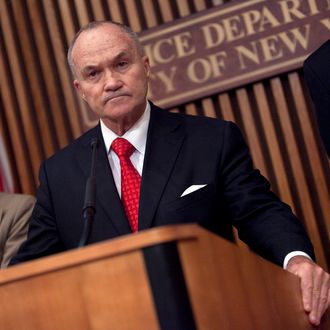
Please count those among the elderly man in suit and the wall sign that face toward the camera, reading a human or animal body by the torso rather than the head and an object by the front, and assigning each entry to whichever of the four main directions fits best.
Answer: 2

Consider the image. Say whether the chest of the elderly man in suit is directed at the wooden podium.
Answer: yes

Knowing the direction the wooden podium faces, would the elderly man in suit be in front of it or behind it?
behind

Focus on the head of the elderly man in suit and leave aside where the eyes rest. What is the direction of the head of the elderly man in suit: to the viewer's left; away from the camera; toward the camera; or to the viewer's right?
toward the camera

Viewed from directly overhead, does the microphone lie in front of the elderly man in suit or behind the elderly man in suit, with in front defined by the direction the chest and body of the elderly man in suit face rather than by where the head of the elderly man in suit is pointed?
in front

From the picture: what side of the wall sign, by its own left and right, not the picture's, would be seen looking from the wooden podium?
front

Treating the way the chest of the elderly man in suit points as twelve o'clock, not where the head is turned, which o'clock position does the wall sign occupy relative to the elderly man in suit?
The wall sign is roughly at 7 o'clock from the elderly man in suit.

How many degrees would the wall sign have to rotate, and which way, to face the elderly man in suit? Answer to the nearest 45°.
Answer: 0° — it already faces them

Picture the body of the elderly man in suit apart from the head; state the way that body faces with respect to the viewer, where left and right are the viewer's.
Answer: facing the viewer

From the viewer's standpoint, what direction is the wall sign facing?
toward the camera
